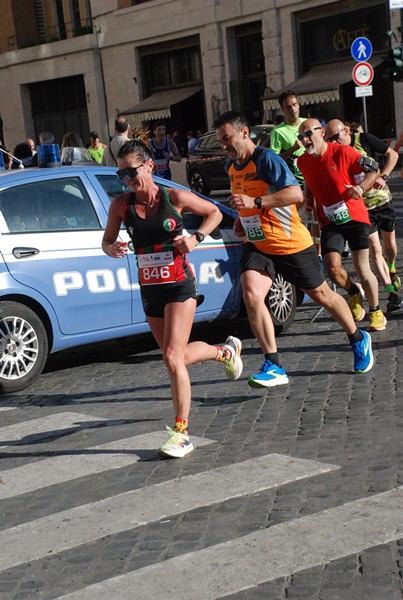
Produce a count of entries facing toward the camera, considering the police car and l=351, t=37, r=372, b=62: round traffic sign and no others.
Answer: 1

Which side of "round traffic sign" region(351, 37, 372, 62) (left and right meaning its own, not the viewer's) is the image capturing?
front

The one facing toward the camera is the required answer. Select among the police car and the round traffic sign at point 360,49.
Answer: the round traffic sign

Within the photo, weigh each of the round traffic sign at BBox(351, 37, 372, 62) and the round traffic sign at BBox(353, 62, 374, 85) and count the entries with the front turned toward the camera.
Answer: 2

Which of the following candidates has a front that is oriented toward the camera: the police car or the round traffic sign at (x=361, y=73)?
the round traffic sign

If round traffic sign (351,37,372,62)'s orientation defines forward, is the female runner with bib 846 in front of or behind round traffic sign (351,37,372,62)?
in front

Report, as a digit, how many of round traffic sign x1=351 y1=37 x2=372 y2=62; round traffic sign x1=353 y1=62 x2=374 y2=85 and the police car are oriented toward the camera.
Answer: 2

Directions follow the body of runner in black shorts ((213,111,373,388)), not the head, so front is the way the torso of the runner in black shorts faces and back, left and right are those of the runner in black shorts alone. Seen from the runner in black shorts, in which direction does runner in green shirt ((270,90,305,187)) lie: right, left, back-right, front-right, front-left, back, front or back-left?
back-right

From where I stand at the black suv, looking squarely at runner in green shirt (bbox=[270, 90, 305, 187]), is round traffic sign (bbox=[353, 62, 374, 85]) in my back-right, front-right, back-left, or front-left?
front-left

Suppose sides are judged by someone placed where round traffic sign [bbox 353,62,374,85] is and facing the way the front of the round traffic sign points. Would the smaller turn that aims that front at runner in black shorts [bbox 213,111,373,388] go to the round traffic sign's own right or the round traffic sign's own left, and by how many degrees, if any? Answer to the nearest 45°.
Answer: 0° — it already faces them

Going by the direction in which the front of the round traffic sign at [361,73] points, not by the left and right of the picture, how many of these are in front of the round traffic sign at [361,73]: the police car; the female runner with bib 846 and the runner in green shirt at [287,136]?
3

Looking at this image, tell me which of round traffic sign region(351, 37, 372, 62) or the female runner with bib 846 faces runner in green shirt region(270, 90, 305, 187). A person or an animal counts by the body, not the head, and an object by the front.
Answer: the round traffic sign
